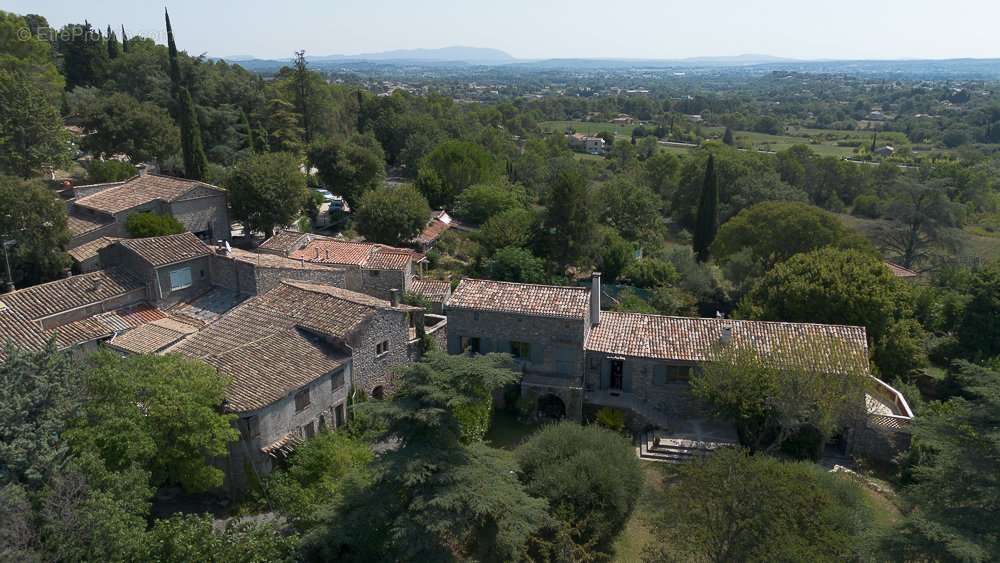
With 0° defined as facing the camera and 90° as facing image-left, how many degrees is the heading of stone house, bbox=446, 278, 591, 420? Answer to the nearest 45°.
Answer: approximately 0°

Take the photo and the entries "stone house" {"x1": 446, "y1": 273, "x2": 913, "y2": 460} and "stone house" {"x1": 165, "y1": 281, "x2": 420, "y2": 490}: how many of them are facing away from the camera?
0

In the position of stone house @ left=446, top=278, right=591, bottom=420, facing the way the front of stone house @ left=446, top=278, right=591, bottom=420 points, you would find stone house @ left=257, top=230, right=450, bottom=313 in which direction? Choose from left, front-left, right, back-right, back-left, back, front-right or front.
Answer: back-right

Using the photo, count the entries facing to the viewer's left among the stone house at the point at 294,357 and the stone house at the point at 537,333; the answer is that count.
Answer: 0

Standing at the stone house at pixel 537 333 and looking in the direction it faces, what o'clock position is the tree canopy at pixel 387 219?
The tree canopy is roughly at 5 o'clock from the stone house.

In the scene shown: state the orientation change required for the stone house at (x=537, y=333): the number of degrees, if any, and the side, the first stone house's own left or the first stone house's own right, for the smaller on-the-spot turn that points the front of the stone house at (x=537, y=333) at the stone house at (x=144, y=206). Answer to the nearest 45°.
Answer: approximately 135° to the first stone house's own right

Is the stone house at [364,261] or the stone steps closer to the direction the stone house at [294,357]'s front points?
the stone steps

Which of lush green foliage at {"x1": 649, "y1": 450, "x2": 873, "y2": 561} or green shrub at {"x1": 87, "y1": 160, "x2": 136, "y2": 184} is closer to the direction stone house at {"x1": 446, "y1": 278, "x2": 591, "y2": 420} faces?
the lush green foliage

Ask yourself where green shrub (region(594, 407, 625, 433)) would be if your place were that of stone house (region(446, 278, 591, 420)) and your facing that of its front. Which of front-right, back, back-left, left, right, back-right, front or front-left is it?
front-left

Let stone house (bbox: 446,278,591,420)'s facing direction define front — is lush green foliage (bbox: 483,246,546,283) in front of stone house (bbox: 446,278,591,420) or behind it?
behind

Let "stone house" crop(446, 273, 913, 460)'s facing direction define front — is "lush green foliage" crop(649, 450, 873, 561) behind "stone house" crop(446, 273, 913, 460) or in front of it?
in front

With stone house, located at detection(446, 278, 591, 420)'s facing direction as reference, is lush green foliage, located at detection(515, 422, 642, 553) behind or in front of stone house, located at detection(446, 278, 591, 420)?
in front
